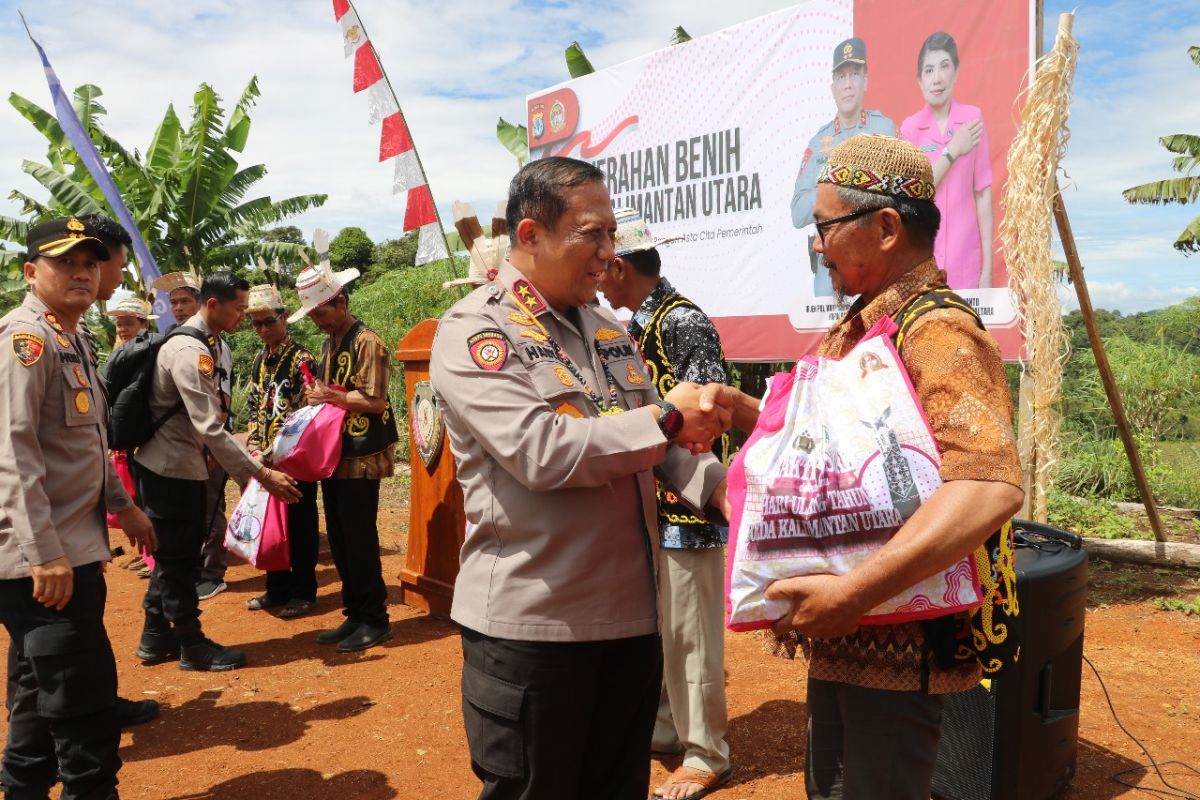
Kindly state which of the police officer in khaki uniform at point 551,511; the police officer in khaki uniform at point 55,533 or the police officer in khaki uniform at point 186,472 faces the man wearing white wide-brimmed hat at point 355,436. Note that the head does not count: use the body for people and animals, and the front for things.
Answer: the police officer in khaki uniform at point 186,472

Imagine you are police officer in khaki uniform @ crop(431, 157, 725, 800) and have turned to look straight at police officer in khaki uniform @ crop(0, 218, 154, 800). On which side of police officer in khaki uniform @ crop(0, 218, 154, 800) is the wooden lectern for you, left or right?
right

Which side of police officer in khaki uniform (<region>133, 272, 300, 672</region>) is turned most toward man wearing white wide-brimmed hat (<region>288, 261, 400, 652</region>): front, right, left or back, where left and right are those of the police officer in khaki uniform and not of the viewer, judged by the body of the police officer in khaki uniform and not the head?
front

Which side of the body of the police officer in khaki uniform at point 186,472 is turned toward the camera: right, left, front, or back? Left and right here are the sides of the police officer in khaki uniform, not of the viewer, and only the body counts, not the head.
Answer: right

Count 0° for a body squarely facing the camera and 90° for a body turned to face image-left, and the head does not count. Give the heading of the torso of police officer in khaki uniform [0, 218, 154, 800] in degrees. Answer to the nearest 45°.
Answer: approximately 315°

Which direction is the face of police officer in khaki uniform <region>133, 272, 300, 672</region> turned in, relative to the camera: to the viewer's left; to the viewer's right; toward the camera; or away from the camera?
to the viewer's right

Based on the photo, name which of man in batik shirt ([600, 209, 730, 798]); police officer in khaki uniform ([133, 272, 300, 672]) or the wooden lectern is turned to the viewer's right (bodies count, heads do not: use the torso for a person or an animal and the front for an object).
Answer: the police officer in khaki uniform

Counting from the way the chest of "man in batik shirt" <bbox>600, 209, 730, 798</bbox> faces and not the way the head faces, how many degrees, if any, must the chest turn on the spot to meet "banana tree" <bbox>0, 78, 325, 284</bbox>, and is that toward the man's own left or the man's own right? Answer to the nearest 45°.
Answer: approximately 45° to the man's own right

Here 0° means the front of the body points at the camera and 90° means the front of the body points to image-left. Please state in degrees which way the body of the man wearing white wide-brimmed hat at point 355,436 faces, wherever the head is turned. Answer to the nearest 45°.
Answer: approximately 45°

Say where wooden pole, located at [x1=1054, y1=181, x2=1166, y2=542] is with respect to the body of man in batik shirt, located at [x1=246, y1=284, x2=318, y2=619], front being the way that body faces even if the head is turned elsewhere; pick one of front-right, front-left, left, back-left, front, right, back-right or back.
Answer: left

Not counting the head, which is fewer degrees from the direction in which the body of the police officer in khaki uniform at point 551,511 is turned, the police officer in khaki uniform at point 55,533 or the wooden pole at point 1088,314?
the wooden pole

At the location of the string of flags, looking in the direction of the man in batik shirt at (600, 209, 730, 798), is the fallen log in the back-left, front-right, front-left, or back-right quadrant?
front-left

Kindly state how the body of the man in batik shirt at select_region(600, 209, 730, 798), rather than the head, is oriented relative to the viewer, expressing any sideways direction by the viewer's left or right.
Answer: facing to the left of the viewer
